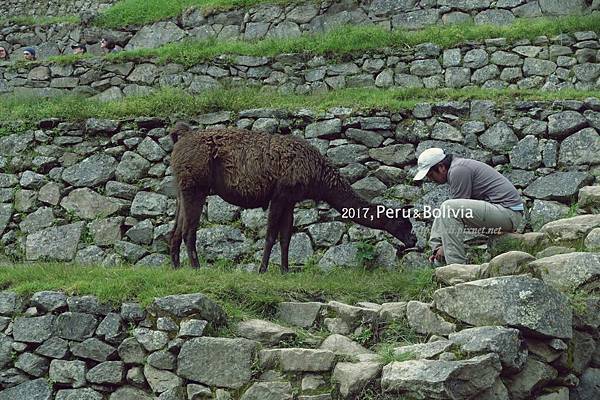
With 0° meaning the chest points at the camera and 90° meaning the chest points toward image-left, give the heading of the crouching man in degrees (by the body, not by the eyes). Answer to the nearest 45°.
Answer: approximately 90°

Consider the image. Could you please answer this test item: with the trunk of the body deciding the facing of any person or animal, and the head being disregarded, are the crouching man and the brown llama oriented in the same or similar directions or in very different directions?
very different directions

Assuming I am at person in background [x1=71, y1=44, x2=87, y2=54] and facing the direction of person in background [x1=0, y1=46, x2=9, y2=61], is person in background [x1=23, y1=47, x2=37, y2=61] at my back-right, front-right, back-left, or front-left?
front-left

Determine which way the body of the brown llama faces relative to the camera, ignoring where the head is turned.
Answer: to the viewer's right

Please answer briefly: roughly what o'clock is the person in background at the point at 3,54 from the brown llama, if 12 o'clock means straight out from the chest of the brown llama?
The person in background is roughly at 8 o'clock from the brown llama.

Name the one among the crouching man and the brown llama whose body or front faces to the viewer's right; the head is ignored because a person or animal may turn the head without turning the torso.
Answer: the brown llama

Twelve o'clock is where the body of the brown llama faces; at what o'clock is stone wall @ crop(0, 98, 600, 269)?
The stone wall is roughly at 9 o'clock from the brown llama.

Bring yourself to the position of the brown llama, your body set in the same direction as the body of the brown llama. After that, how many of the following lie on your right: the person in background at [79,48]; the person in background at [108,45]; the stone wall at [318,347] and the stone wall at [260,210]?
1

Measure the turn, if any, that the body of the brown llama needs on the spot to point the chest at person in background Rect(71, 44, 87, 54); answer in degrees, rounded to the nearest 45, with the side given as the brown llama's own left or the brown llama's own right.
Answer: approximately 135° to the brown llama's own left

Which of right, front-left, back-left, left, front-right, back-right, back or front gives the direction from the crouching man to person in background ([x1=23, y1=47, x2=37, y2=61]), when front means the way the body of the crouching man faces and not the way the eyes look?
front-right

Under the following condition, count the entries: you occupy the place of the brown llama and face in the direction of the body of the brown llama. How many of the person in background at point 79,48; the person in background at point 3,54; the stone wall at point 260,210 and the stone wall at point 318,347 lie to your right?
1

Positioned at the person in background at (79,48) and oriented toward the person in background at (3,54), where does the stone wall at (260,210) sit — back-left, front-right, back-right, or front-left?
back-left

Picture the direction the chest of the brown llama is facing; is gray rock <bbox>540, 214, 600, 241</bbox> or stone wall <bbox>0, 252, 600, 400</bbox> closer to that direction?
the gray rock

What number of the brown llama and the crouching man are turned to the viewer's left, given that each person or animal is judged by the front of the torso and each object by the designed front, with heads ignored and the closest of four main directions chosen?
1
